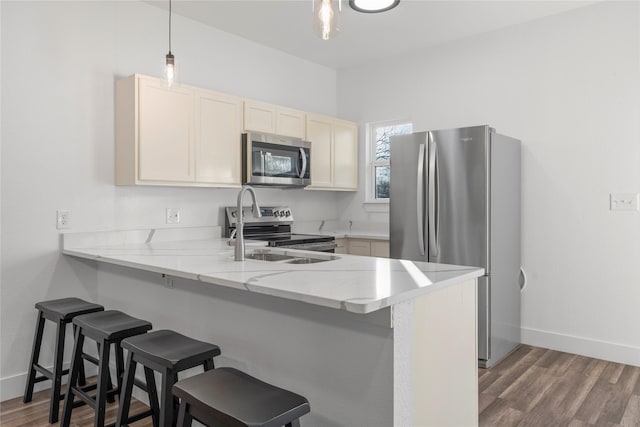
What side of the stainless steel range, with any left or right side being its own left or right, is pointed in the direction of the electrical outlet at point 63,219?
right

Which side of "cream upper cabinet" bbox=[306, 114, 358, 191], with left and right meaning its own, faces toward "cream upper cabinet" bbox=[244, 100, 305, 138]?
right

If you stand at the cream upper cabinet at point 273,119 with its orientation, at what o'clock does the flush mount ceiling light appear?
The flush mount ceiling light is roughly at 12 o'clock from the cream upper cabinet.

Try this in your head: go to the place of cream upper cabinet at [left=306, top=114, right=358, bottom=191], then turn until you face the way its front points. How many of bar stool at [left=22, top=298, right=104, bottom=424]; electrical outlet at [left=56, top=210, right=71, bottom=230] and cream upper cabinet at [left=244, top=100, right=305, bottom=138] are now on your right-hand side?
3

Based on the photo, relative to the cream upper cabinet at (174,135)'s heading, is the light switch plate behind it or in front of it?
in front

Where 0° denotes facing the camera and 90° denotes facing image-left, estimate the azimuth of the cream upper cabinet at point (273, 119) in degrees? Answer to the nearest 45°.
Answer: approximately 315°

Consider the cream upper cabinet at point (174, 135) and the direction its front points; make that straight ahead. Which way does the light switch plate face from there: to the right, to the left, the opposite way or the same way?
to the right

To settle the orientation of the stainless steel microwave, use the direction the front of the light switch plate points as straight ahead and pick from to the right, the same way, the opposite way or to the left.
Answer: to the left

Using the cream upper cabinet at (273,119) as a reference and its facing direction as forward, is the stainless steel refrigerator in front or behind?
in front

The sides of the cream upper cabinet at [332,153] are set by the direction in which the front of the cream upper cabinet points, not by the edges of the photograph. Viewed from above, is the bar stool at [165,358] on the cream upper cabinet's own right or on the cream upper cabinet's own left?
on the cream upper cabinet's own right
